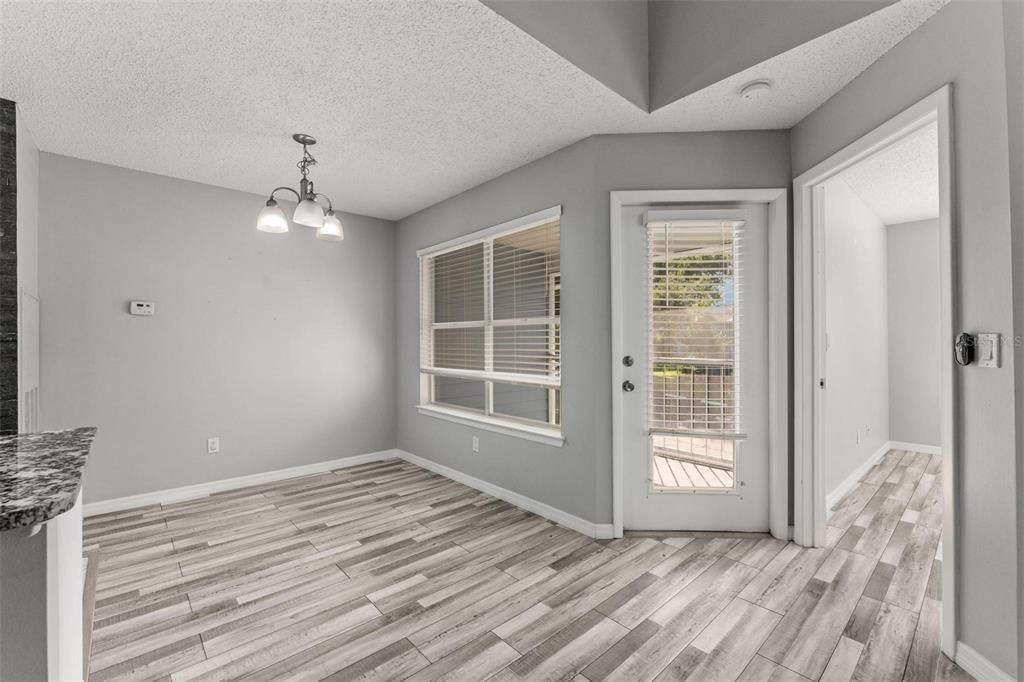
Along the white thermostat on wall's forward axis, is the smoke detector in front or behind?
in front

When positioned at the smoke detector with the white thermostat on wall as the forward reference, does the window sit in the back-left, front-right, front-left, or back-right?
front-right

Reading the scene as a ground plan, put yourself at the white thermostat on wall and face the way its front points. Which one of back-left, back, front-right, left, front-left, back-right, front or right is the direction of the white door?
front-left

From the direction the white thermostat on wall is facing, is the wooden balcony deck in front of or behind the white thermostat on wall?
in front

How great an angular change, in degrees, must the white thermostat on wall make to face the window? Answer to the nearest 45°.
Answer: approximately 45° to its left

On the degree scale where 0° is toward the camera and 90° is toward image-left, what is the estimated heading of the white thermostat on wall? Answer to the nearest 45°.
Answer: approximately 0°
